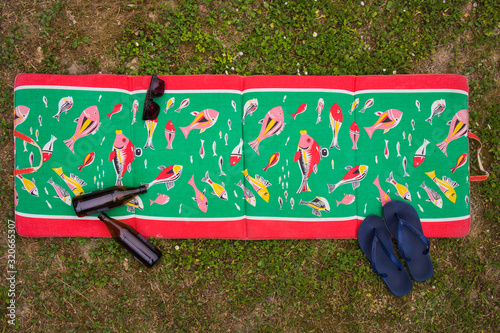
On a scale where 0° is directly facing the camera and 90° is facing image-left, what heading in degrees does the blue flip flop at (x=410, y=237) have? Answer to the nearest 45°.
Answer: approximately 180°

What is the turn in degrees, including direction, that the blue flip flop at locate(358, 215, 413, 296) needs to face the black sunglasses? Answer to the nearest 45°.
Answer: approximately 45° to its left

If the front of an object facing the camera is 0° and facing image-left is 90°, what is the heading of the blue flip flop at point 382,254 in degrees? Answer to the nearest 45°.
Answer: approximately 135°
